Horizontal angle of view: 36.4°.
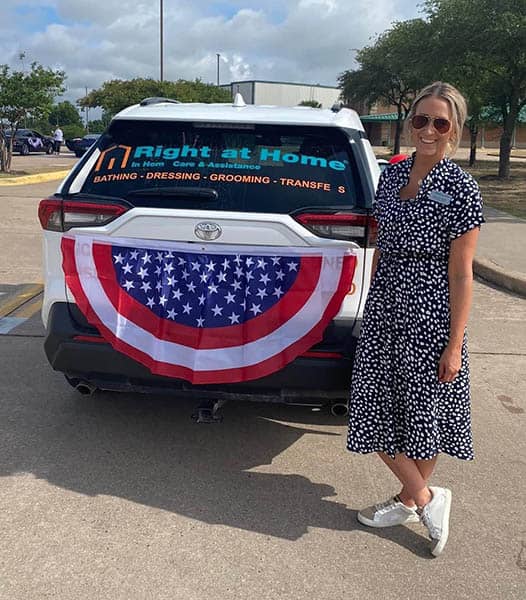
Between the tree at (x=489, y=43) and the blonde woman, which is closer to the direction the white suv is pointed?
the tree

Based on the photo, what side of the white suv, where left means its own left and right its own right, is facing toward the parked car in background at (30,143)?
front

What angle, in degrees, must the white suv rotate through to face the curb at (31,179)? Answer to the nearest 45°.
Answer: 0° — it already faces it

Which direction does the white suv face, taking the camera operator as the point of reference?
facing away from the viewer

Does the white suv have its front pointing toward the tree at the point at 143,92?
yes

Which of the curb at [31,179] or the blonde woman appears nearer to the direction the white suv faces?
the curb

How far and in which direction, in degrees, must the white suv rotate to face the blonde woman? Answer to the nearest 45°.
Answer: approximately 135° to its right

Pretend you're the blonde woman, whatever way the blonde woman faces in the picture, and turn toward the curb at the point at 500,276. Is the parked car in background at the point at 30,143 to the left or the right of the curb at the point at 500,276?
left

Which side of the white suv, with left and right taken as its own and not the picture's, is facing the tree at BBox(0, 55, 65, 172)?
front
